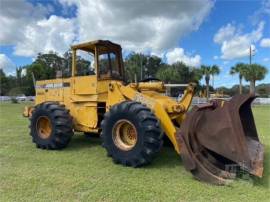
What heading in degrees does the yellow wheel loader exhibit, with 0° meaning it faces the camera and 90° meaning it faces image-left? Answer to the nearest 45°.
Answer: approximately 315°
